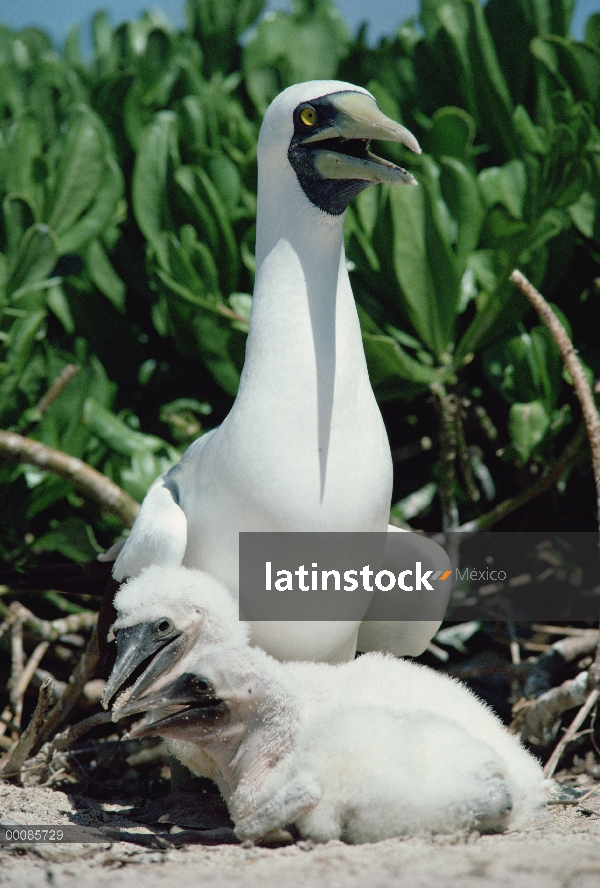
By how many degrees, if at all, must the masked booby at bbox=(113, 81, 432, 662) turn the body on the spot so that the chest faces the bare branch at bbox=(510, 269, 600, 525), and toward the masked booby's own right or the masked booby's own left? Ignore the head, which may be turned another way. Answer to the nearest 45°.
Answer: approximately 90° to the masked booby's own left

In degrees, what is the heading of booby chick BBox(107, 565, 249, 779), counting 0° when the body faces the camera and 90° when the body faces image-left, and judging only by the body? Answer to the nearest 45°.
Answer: approximately 45°

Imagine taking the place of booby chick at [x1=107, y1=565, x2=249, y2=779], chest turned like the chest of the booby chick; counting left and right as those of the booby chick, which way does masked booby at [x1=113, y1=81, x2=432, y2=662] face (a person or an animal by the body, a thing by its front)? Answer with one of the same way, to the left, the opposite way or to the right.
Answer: to the left

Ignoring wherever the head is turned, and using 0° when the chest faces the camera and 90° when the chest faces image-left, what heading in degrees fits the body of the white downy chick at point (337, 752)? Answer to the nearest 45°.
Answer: approximately 90°

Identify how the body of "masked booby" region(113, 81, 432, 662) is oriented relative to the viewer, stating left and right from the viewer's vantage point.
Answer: facing the viewer and to the right of the viewer

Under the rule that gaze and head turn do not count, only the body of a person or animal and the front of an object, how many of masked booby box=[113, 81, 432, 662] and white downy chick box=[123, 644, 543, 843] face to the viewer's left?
1

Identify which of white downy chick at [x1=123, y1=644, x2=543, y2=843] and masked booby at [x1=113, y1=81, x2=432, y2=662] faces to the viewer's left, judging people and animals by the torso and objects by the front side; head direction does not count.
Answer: the white downy chick

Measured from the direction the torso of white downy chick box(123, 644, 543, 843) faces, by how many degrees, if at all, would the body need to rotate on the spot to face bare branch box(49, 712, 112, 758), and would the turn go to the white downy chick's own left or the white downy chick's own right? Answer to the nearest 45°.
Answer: approximately 45° to the white downy chick's own right
